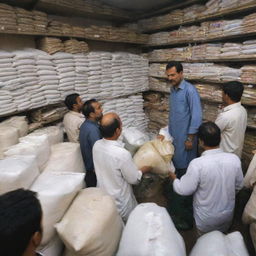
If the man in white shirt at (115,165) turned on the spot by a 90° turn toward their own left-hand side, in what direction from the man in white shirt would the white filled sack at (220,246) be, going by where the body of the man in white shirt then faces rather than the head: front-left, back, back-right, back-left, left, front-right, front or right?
back

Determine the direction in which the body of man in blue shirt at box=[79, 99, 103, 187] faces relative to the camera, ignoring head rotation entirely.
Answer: to the viewer's right

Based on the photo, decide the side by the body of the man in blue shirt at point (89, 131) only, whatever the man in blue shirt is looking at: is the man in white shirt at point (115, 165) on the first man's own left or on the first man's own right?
on the first man's own right

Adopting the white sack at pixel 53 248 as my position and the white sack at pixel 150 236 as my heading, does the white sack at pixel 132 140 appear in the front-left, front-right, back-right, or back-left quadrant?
front-left

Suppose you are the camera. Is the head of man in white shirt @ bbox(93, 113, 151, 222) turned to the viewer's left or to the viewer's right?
to the viewer's right

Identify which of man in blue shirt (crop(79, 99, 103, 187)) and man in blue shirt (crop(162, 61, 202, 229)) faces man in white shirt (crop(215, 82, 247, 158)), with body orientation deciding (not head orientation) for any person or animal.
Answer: man in blue shirt (crop(79, 99, 103, 187))

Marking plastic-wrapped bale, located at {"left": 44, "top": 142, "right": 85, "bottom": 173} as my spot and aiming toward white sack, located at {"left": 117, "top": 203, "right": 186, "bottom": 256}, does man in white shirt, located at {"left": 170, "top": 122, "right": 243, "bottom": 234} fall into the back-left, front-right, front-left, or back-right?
front-left

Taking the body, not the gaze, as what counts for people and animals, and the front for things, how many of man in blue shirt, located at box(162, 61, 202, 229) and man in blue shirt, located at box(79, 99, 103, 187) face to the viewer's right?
1

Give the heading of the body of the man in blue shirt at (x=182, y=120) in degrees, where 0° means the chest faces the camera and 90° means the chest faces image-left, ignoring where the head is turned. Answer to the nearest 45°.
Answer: approximately 45°

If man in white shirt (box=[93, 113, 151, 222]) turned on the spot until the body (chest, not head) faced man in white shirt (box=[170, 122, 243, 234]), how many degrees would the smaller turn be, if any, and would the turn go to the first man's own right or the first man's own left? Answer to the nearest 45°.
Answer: approximately 45° to the first man's own right

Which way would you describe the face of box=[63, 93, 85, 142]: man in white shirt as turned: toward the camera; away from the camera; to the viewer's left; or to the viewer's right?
to the viewer's right

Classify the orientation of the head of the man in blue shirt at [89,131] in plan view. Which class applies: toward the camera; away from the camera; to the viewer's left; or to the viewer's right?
to the viewer's right

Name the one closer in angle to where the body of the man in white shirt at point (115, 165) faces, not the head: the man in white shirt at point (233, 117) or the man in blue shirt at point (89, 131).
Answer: the man in white shirt

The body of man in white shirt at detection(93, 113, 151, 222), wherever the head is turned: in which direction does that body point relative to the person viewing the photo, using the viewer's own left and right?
facing away from the viewer and to the right of the viewer

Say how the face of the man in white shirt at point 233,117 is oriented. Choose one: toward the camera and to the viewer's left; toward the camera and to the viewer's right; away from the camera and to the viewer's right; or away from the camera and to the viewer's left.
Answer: away from the camera and to the viewer's left

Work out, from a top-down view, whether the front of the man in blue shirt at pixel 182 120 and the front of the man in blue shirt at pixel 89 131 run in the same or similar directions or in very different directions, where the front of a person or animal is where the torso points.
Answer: very different directions
